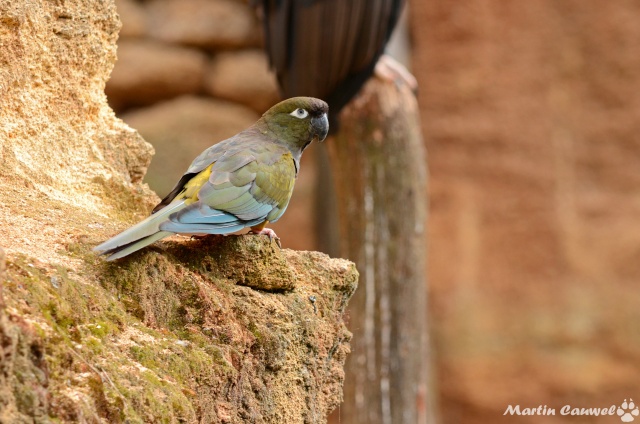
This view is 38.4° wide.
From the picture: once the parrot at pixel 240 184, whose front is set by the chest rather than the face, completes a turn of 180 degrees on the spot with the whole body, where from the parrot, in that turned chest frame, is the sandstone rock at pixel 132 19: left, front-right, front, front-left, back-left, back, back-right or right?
right

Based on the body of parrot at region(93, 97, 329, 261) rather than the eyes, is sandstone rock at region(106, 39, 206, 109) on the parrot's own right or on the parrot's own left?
on the parrot's own left

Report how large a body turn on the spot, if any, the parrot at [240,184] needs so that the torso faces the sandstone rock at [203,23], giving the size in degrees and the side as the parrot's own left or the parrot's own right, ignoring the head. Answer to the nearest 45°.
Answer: approximately 90° to the parrot's own left

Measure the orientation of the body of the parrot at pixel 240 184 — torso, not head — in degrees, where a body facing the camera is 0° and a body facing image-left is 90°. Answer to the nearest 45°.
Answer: approximately 270°

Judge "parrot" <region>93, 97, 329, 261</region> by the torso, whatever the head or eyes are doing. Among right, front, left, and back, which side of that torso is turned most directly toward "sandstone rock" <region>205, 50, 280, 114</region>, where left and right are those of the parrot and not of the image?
left

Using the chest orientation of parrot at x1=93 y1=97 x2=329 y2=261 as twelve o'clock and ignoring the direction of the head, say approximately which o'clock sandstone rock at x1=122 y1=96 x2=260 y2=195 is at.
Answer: The sandstone rock is roughly at 9 o'clock from the parrot.

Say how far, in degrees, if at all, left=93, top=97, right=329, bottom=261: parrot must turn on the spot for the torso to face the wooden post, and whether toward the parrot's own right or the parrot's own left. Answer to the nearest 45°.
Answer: approximately 90° to the parrot's own left
